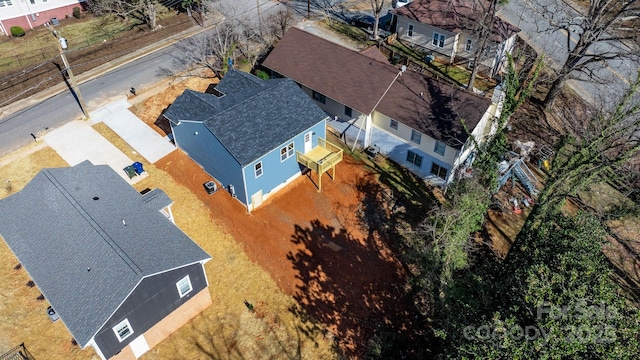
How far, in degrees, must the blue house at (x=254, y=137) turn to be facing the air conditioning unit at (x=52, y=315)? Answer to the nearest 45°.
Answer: approximately 90° to its left

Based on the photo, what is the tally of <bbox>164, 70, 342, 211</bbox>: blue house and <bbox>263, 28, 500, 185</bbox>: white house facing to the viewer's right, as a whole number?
0

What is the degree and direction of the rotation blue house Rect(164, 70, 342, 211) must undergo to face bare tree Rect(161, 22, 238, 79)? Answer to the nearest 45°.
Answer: approximately 45° to its right

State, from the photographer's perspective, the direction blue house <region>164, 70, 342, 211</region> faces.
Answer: facing away from the viewer and to the left of the viewer

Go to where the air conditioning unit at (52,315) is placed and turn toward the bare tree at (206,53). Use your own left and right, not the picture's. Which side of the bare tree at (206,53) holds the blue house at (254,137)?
right

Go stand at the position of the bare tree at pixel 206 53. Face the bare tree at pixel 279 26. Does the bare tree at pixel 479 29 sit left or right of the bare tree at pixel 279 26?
right
